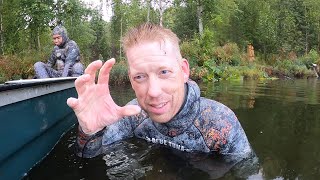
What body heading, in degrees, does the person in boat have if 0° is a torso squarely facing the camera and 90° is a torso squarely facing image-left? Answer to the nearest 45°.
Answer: approximately 45°

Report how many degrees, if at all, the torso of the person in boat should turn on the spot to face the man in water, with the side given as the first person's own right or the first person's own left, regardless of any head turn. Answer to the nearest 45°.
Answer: approximately 45° to the first person's own left
